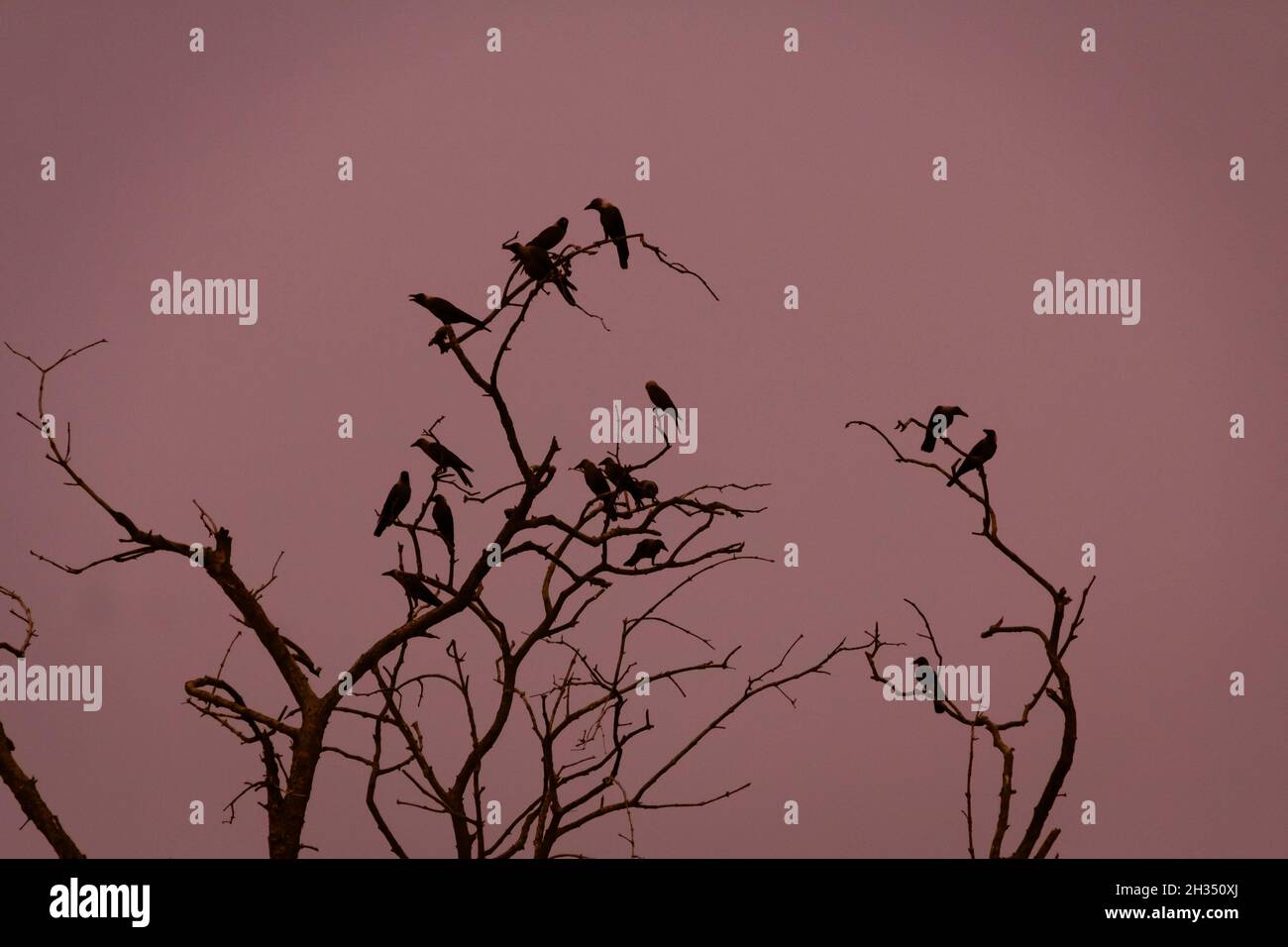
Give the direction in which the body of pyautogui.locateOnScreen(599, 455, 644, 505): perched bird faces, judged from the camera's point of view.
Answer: to the viewer's left

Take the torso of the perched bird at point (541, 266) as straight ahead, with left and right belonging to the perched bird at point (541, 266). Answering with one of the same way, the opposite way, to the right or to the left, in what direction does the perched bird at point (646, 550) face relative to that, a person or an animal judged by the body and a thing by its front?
the opposite way

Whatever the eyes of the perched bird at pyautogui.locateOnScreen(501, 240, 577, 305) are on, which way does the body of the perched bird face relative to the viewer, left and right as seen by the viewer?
facing to the left of the viewer

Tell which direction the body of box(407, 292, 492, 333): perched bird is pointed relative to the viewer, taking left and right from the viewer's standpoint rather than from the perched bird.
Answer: facing to the left of the viewer

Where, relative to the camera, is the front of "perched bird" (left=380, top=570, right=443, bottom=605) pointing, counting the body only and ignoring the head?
to the viewer's left

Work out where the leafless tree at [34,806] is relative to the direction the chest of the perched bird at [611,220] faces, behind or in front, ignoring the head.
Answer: in front

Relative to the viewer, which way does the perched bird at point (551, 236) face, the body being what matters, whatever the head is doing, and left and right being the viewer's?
facing to the right of the viewer

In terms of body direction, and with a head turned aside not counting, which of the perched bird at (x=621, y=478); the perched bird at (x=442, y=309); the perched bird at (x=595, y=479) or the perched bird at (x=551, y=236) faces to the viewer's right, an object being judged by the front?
the perched bird at (x=551, y=236)

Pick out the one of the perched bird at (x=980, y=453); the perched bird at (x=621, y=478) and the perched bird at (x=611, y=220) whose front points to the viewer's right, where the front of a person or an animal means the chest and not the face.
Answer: the perched bird at (x=980, y=453)

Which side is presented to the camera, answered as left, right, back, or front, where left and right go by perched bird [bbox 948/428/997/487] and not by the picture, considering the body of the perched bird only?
right

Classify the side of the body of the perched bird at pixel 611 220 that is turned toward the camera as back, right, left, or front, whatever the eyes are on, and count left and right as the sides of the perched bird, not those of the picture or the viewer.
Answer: left
